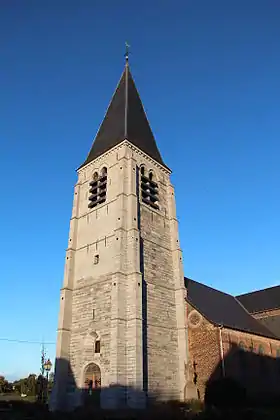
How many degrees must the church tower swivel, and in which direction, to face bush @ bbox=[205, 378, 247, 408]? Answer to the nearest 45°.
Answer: approximately 90° to its left

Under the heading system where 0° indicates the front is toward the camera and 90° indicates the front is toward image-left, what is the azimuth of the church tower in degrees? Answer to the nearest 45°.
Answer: approximately 45°
